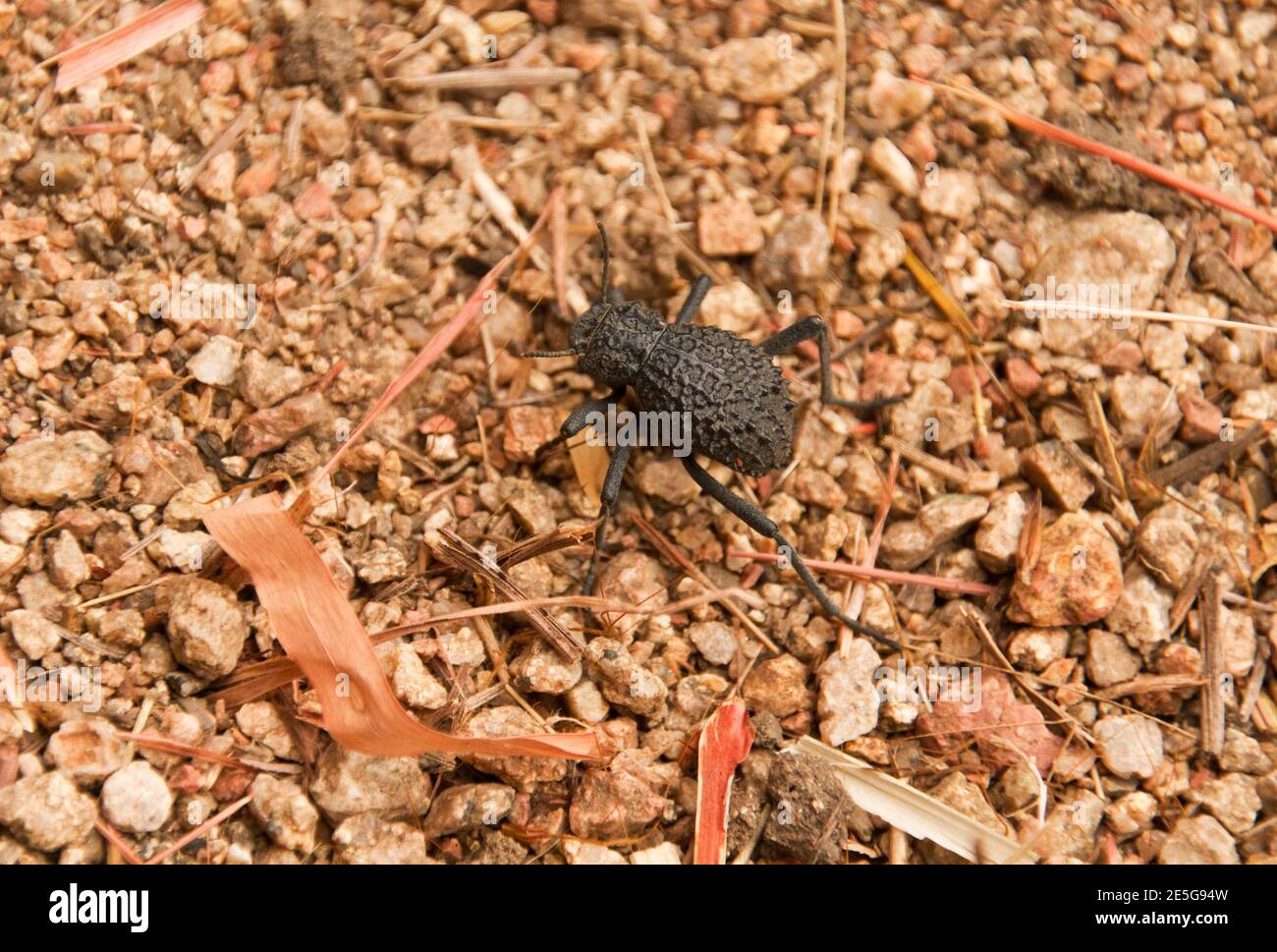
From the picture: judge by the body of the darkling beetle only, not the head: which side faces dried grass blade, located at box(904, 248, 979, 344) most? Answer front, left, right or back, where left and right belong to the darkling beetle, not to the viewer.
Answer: right

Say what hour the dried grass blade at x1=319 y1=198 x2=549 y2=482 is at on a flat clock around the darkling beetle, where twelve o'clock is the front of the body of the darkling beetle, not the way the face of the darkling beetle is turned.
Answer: The dried grass blade is roughly at 11 o'clock from the darkling beetle.

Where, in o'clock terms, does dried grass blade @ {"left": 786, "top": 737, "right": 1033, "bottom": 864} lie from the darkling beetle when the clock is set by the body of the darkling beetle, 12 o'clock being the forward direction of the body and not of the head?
The dried grass blade is roughly at 7 o'clock from the darkling beetle.

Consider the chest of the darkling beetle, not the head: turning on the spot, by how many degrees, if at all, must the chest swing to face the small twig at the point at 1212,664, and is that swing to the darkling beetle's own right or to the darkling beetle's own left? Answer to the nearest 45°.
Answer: approximately 180°

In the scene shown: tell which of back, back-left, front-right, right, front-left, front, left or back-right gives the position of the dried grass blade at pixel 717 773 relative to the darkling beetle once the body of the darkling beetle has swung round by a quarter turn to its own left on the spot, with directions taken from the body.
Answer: front-left

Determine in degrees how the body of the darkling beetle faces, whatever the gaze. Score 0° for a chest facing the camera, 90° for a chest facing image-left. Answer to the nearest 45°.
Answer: approximately 135°

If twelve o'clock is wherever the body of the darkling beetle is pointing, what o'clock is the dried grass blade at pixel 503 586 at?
The dried grass blade is roughly at 9 o'clock from the darkling beetle.

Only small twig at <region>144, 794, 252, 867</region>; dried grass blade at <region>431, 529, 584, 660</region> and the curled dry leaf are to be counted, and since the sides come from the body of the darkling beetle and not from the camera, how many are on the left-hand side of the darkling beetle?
3

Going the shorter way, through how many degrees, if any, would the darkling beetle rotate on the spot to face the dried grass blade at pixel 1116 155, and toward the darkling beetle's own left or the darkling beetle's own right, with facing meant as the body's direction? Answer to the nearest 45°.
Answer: approximately 90° to the darkling beetle's own right
